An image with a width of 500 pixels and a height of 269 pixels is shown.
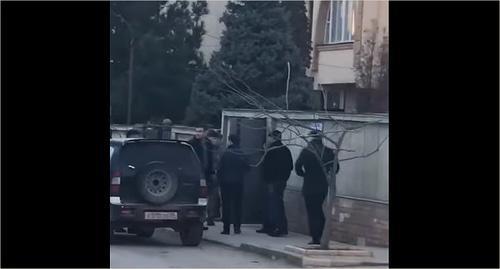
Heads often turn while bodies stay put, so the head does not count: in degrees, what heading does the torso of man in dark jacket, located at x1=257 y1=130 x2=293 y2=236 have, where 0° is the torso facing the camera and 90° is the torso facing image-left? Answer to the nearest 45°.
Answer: approximately 135°

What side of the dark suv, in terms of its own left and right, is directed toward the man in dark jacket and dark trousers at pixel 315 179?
right

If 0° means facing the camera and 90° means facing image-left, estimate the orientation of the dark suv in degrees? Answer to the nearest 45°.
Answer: approximately 180°

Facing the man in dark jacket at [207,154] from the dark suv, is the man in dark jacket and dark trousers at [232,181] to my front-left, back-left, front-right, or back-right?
front-right

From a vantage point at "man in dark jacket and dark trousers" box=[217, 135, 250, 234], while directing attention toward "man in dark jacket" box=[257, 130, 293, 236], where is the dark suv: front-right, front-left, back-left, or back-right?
back-right

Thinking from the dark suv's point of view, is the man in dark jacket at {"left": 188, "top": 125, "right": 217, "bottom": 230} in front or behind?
in front

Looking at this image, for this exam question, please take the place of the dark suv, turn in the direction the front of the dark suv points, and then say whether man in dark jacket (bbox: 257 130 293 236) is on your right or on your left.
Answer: on your right

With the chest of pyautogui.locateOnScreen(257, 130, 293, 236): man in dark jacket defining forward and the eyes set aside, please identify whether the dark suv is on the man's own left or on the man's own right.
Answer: on the man's own left

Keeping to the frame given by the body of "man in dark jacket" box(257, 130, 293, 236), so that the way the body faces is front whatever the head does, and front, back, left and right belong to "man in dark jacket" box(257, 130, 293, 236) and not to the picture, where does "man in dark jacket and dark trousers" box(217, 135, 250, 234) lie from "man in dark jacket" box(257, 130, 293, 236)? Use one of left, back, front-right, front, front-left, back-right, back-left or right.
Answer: front-left
